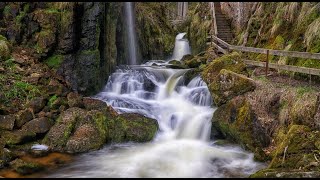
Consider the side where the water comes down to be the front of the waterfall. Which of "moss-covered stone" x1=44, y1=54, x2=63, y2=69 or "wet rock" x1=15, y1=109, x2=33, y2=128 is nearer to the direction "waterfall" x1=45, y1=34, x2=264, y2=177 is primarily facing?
the wet rock

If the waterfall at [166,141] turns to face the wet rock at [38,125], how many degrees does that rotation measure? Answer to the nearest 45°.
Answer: approximately 90° to its right

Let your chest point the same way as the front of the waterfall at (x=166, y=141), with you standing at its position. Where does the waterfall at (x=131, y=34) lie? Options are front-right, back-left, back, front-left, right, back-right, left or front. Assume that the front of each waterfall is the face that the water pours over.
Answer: back

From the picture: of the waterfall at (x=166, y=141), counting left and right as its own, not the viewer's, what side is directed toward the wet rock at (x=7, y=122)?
right

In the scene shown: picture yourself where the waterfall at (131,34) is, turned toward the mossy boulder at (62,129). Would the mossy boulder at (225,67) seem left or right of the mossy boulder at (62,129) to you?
left

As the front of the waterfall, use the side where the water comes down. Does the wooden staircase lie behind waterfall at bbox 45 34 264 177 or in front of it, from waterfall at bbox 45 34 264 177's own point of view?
behind

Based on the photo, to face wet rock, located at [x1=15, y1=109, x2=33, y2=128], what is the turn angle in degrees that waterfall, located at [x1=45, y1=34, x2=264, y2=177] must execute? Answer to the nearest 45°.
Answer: approximately 90° to its right

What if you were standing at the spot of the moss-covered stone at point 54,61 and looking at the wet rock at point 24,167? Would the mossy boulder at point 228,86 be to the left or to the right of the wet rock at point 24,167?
left

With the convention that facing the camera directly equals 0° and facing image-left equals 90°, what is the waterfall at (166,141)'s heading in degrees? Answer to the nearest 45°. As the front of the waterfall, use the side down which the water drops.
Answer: approximately 0°

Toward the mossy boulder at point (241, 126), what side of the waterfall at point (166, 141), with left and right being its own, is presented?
left

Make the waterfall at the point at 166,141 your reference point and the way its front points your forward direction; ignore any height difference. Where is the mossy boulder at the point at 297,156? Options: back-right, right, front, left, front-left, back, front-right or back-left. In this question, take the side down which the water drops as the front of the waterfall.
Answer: front-left

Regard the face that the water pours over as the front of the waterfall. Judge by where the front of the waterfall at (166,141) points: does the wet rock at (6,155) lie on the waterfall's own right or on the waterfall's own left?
on the waterfall's own right

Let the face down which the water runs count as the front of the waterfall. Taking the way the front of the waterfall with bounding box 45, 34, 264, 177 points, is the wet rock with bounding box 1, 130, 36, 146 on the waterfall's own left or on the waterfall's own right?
on the waterfall's own right

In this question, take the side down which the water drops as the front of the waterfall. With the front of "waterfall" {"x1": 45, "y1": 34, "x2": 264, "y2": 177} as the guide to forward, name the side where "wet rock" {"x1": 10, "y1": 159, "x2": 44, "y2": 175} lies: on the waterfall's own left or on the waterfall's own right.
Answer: on the waterfall's own right
